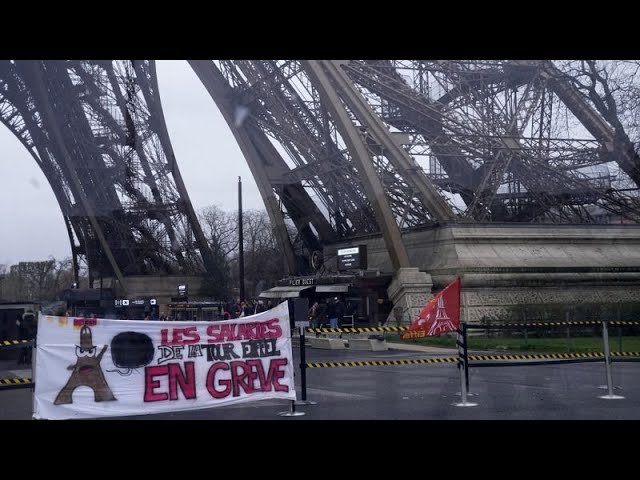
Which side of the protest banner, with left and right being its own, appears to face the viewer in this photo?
front

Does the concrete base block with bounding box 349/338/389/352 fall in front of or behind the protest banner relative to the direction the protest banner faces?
behind

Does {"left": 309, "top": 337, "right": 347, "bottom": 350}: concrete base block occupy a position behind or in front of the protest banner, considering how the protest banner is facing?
behind

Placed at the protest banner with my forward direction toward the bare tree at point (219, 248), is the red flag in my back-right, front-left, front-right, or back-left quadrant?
front-right

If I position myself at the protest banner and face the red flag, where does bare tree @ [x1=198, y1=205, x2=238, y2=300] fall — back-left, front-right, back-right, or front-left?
front-left

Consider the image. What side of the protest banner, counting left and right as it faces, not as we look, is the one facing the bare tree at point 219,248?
back
